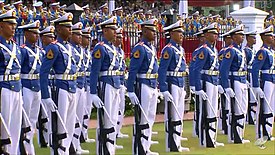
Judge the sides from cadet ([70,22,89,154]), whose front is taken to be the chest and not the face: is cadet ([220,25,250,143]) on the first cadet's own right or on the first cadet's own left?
on the first cadet's own left

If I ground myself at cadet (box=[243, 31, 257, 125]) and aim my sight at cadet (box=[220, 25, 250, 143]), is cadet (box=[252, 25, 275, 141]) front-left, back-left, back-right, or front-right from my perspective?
front-left

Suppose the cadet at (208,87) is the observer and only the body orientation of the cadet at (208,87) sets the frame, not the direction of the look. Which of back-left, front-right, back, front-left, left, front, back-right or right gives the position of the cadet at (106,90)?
right

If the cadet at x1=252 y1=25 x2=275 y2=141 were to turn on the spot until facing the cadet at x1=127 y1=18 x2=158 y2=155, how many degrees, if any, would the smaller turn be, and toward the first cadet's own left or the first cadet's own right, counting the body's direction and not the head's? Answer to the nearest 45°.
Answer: approximately 90° to the first cadet's own right

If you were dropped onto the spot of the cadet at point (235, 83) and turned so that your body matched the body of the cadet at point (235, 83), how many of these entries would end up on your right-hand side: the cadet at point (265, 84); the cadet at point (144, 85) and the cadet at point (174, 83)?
2

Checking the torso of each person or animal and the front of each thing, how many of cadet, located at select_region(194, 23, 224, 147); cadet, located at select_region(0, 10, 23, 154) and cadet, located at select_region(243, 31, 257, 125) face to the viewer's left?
0

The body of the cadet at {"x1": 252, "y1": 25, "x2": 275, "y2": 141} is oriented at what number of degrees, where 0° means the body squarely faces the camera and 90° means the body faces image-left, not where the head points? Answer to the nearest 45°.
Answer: approximately 315°

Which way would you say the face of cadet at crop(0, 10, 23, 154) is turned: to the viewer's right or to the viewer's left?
to the viewer's right

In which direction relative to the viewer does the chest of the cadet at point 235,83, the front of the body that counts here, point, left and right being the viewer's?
facing the viewer and to the right of the viewer
